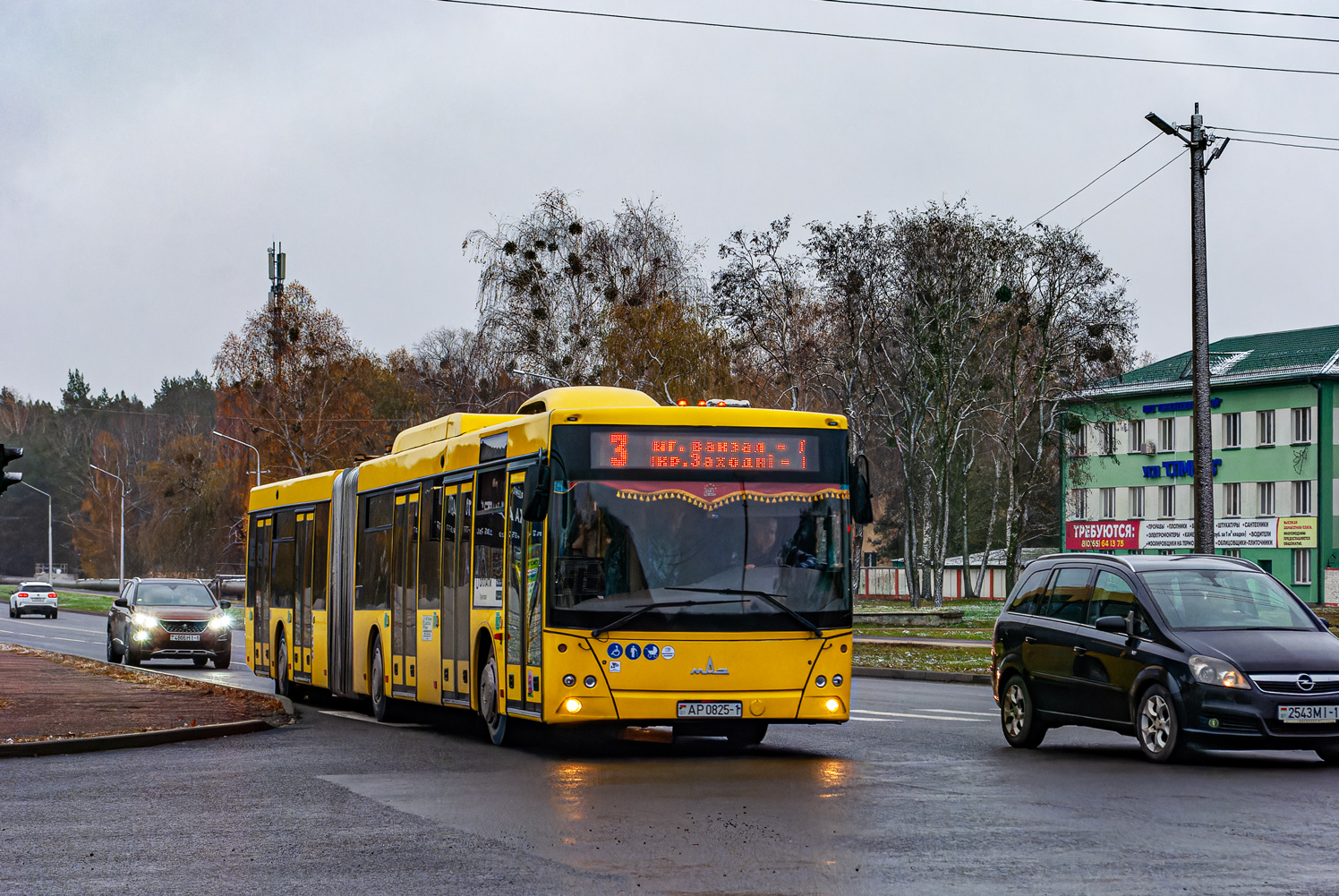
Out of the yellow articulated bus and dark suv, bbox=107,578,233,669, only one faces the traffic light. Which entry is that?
the dark suv

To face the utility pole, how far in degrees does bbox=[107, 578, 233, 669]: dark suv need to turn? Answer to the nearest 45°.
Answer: approximately 45° to its left

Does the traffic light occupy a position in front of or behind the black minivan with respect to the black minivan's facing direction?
behind

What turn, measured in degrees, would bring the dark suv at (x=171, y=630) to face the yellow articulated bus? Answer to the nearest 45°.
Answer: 0° — it already faces it
